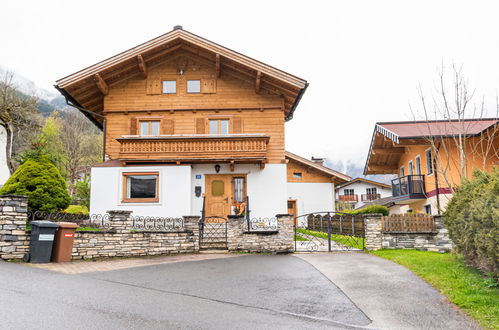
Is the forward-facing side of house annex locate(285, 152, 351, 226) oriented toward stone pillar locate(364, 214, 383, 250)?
yes

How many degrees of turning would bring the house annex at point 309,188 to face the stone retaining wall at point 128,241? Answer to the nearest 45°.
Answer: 0° — it already faces it

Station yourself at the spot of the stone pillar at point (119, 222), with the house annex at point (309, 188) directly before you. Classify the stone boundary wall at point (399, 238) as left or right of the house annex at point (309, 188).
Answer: right

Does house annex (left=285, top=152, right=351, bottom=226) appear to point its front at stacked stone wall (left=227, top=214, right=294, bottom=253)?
yes

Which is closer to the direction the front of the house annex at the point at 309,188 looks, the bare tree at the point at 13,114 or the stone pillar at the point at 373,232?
the stone pillar

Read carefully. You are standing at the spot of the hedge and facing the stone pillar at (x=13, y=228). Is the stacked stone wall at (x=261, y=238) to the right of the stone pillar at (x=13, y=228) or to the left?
right

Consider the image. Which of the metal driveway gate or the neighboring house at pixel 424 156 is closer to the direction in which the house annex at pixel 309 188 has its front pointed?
the metal driveway gate

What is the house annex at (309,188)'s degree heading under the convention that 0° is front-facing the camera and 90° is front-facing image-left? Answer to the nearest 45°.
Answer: approximately 0°

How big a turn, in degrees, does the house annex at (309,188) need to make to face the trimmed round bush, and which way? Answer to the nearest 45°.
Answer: approximately 45° to its right

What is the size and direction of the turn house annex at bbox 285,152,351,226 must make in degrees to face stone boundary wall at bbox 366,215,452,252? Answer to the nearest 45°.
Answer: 0° — it already faces it

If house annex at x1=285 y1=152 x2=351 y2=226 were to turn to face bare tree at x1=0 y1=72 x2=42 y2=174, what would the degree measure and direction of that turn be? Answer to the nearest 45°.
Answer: approximately 45° to its right

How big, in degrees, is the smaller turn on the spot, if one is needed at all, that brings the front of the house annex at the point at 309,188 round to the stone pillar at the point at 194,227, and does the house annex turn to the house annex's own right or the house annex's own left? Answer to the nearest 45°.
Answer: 0° — it already faces it
